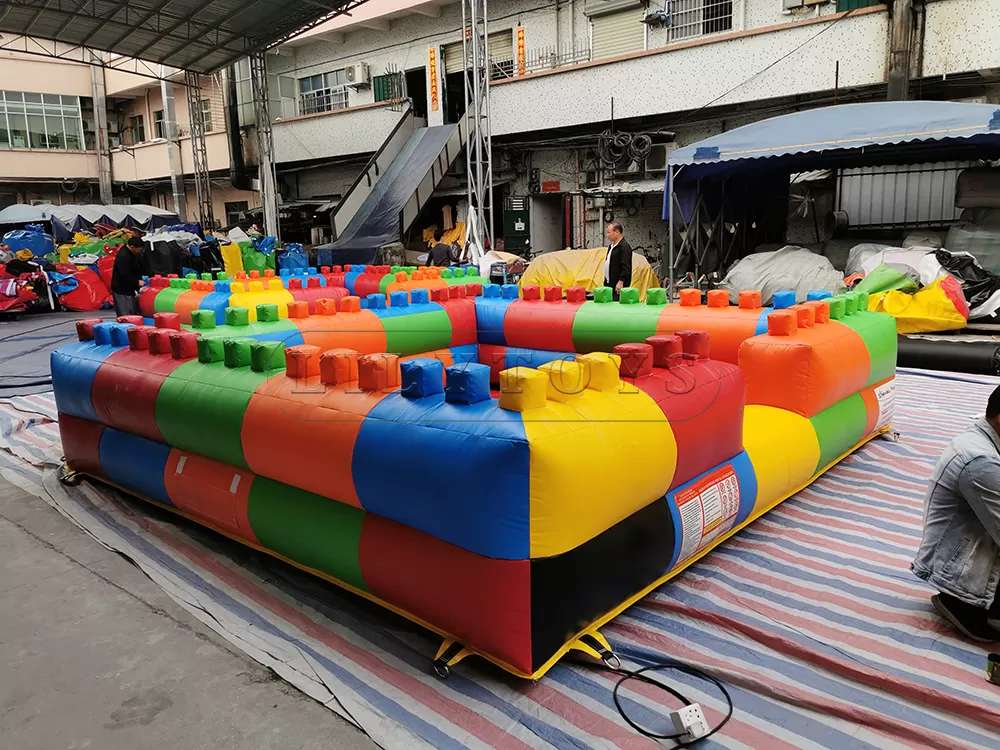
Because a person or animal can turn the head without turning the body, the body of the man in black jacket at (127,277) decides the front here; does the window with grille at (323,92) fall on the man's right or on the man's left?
on the man's left

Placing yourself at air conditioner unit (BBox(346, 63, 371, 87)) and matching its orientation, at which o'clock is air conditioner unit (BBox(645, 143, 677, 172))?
air conditioner unit (BBox(645, 143, 677, 172)) is roughly at 9 o'clock from air conditioner unit (BBox(346, 63, 371, 87)).

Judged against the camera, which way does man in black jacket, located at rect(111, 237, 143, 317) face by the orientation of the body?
to the viewer's right

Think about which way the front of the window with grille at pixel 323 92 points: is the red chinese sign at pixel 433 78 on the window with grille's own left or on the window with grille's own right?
on the window with grille's own left

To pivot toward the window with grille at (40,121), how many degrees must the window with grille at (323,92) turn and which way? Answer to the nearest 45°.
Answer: approximately 90° to its right

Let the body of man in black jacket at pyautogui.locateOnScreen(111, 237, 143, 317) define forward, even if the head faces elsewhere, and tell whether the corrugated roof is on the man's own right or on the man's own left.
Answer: on the man's own left

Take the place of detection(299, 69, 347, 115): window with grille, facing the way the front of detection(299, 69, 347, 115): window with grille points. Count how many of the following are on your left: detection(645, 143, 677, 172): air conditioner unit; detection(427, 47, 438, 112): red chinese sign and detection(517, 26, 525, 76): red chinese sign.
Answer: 3

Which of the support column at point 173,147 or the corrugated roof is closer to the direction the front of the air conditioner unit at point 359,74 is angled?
the corrugated roof
